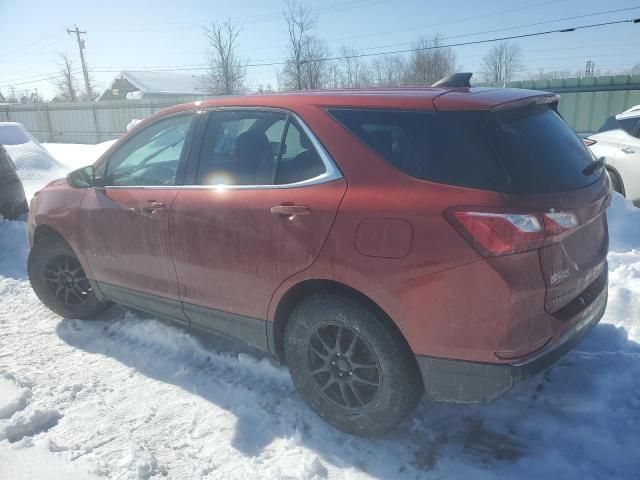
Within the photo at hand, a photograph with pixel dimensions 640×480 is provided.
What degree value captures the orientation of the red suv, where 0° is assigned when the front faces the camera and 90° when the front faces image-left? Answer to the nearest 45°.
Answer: approximately 135°

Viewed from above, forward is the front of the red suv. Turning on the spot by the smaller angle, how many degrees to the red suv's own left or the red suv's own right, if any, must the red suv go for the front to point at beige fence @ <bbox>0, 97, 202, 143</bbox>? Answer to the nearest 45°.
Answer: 0° — it already faces it

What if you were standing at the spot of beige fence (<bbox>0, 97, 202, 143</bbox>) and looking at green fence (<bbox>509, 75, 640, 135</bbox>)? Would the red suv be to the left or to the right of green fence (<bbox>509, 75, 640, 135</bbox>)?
right

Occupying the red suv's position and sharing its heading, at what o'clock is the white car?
The white car is roughly at 3 o'clock from the red suv.

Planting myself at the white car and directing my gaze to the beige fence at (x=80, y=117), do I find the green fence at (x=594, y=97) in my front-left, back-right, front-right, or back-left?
front-right

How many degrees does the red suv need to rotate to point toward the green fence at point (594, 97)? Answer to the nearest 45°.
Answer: approximately 90° to its right
